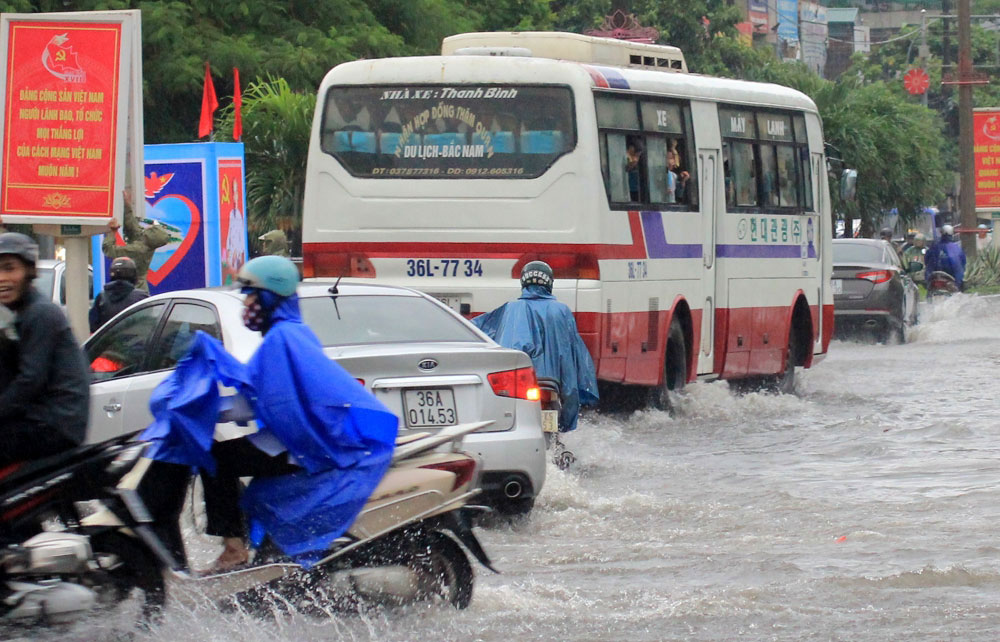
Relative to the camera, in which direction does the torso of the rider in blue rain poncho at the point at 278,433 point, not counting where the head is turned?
to the viewer's left

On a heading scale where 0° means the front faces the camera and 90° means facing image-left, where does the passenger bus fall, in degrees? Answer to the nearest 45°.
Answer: approximately 225°

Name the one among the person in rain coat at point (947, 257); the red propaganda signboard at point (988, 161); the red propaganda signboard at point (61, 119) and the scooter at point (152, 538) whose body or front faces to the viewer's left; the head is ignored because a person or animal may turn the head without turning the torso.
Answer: the scooter

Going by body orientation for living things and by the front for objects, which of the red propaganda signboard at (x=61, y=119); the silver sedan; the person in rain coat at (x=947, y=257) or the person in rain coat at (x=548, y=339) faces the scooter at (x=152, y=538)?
the red propaganda signboard

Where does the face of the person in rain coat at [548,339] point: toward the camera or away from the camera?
away from the camera

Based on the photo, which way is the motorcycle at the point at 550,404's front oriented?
away from the camera

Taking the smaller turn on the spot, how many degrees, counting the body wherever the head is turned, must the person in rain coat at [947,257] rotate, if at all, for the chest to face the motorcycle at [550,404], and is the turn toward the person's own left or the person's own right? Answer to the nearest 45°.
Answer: approximately 180°

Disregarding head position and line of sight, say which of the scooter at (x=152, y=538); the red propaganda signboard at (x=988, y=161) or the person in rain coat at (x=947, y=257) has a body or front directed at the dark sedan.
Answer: the red propaganda signboard

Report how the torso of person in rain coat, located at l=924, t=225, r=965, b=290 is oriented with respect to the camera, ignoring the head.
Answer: away from the camera

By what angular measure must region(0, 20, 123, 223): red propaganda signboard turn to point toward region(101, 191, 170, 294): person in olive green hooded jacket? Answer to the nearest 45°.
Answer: approximately 135° to its left
